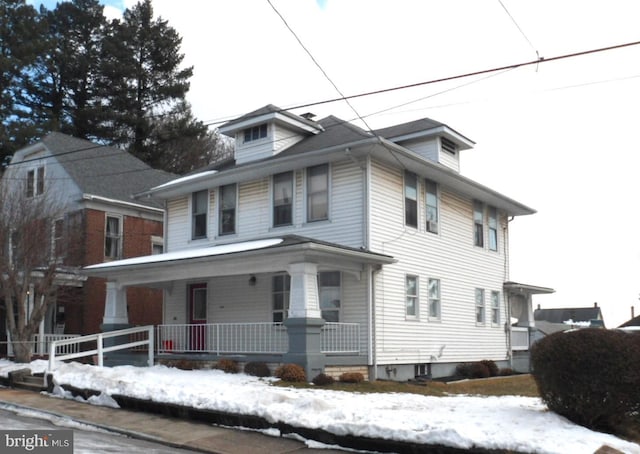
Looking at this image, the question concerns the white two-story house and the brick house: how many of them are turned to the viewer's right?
0

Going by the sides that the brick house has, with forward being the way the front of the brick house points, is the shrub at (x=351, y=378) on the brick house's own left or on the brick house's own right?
on the brick house's own left

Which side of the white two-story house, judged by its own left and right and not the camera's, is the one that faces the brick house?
right

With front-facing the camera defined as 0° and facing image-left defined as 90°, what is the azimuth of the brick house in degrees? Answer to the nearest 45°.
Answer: approximately 45°

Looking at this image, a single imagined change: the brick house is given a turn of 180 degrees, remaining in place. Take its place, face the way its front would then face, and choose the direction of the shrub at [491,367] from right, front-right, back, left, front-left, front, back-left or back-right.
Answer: right

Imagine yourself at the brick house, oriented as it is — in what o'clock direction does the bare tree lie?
The bare tree is roughly at 11 o'clock from the brick house.

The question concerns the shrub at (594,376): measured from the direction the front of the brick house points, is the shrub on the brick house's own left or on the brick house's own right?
on the brick house's own left

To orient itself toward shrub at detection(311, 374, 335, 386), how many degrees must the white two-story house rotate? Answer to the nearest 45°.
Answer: approximately 45° to its left

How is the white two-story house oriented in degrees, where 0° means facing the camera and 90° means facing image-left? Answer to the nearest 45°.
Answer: approximately 45°
